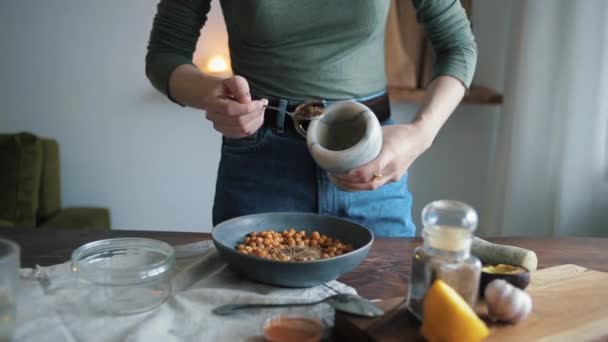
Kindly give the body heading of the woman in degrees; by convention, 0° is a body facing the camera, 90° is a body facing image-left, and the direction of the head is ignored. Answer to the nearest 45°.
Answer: approximately 0°

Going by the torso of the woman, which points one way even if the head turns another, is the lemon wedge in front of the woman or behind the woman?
in front

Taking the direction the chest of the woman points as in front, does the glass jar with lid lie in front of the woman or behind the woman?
in front

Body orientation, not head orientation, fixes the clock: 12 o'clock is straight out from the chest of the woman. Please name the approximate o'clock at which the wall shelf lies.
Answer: The wall shelf is roughly at 7 o'clock from the woman.

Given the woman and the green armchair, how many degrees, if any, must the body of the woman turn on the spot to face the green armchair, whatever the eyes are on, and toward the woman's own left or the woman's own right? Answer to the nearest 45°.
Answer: approximately 135° to the woman's own right

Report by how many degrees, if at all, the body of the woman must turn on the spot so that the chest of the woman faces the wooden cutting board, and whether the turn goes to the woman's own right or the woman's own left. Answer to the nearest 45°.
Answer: approximately 45° to the woman's own left
